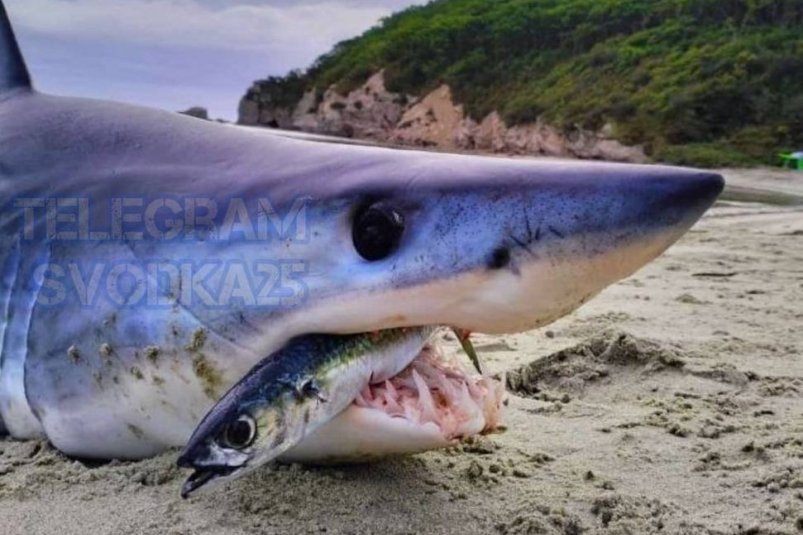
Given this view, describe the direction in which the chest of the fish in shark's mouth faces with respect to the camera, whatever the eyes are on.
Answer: to the viewer's left

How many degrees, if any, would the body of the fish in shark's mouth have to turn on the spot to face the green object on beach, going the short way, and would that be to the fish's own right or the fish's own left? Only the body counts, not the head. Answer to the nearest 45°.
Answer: approximately 135° to the fish's own right

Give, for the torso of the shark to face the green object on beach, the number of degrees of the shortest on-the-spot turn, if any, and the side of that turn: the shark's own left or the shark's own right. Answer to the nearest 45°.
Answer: approximately 45° to the shark's own left

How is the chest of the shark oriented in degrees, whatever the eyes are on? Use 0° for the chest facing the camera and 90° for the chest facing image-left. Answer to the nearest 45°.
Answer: approximately 270°
